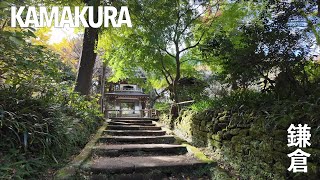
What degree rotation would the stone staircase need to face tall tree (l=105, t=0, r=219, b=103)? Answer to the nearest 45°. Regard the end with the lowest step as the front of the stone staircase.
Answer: approximately 180°

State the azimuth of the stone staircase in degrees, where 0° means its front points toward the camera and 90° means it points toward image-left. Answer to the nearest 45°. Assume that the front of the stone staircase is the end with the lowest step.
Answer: approximately 0°

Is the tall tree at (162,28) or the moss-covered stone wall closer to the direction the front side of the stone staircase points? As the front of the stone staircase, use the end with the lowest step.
the moss-covered stone wall
